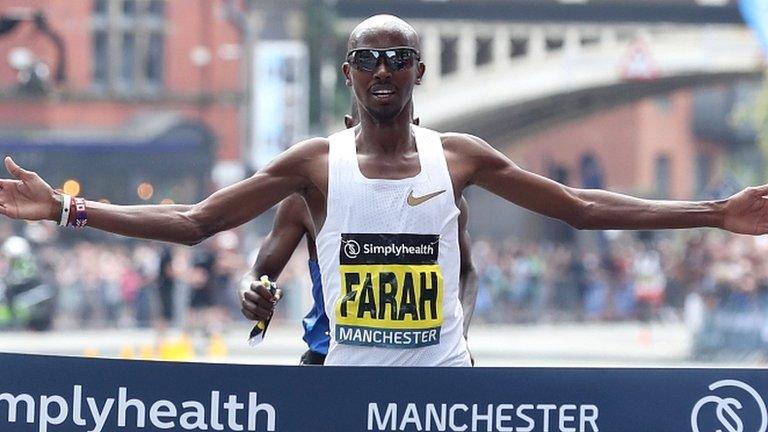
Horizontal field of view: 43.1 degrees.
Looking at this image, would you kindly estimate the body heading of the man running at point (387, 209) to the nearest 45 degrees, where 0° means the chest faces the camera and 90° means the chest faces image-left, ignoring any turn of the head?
approximately 0°

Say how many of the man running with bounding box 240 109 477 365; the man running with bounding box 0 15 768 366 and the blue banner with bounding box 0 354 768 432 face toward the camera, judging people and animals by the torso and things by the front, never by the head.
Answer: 3

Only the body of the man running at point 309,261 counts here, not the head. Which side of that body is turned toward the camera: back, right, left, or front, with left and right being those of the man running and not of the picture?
front

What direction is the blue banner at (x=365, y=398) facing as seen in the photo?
toward the camera
